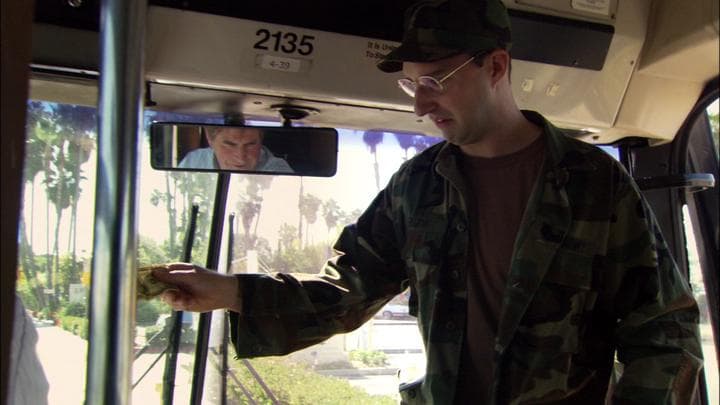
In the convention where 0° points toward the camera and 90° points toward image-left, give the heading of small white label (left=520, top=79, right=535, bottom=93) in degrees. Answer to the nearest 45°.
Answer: approximately 0°

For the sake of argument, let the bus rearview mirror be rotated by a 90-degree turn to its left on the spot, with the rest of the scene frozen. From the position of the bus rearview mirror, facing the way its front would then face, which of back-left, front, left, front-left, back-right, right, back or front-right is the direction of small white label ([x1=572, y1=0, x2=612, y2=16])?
front

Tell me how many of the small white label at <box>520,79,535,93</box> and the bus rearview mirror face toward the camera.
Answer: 2

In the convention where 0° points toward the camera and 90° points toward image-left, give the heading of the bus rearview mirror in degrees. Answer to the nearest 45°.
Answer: approximately 0°
